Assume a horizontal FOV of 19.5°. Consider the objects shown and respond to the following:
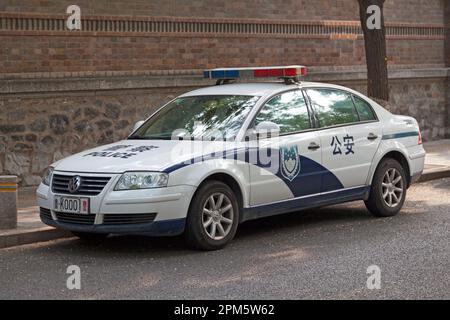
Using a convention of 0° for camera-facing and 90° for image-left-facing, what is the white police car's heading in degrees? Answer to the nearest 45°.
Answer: approximately 45°
